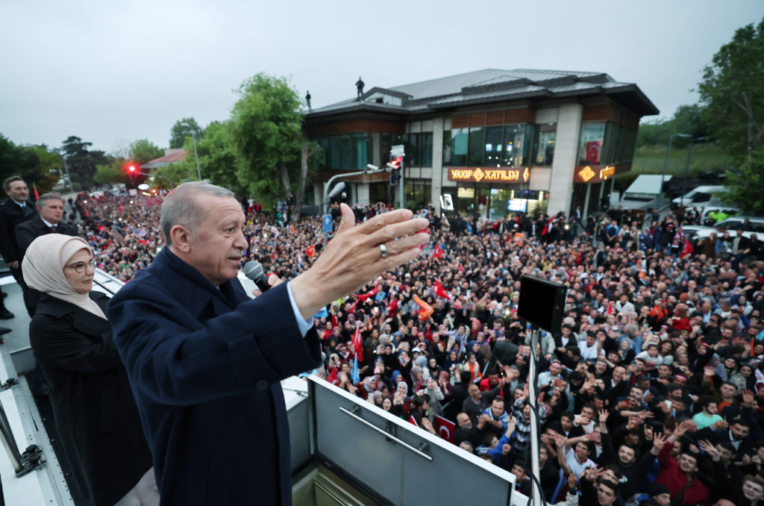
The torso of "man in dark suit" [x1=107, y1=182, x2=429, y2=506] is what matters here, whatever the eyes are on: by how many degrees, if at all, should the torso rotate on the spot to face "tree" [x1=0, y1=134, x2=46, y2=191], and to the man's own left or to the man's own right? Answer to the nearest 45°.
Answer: approximately 135° to the man's own left

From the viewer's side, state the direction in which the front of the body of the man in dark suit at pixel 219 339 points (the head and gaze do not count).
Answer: to the viewer's right

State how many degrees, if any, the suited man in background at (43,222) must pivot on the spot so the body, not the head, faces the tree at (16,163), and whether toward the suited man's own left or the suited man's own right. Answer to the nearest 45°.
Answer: approximately 135° to the suited man's own left

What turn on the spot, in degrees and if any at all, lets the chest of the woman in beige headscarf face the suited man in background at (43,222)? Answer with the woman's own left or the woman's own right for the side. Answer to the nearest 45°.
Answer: approximately 135° to the woman's own left

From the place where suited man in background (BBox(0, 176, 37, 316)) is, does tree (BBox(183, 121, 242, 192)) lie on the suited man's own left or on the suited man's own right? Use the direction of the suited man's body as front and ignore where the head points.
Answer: on the suited man's own left

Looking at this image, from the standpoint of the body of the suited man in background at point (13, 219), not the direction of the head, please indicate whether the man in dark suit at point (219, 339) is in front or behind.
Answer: in front

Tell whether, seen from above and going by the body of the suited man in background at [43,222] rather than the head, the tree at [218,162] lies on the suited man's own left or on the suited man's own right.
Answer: on the suited man's own left

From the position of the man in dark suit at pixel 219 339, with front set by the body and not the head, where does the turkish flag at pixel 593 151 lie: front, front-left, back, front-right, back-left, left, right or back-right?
front-left

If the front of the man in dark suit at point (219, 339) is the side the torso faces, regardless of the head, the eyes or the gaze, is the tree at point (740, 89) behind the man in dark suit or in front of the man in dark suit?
in front

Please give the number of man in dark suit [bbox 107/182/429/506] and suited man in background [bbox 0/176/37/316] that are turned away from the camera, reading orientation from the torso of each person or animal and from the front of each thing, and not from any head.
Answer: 0
